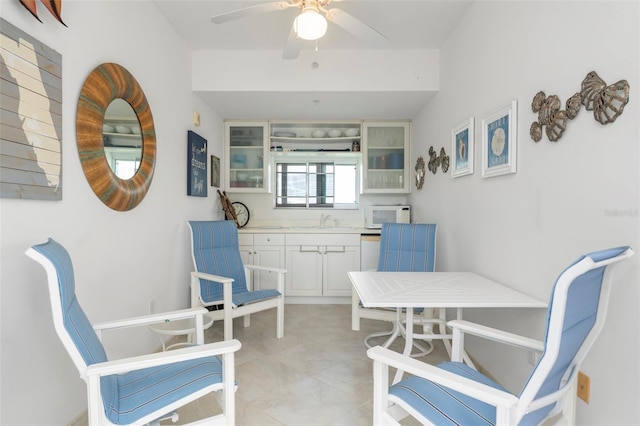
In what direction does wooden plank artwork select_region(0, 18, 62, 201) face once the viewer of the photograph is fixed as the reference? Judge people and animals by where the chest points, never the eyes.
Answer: facing the viewer and to the right of the viewer

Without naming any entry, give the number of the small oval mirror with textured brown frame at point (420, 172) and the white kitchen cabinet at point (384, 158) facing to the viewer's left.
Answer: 1

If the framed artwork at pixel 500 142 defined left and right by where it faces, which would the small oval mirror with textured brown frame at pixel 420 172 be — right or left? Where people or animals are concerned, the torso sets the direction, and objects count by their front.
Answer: on its right

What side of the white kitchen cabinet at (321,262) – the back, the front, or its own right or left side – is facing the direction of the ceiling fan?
front

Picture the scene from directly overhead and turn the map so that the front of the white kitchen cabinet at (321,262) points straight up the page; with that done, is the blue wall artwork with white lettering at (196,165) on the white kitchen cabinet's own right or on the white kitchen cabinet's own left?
on the white kitchen cabinet's own right

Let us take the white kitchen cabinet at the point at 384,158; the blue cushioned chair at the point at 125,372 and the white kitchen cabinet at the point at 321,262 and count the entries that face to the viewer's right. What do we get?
1

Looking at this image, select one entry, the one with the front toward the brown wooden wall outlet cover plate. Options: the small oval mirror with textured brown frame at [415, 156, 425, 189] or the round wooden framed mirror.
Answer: the round wooden framed mirror

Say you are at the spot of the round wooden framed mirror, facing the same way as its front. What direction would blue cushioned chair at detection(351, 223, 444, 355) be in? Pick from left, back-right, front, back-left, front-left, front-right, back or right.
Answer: front-left

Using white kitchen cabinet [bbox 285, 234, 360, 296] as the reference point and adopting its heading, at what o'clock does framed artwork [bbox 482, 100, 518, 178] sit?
The framed artwork is roughly at 11 o'clock from the white kitchen cabinet.

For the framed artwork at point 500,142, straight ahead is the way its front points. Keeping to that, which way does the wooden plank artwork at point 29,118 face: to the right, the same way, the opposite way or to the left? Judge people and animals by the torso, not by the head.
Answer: the opposite way

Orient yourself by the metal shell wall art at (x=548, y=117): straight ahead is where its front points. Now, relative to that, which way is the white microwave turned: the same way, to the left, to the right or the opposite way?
to the left

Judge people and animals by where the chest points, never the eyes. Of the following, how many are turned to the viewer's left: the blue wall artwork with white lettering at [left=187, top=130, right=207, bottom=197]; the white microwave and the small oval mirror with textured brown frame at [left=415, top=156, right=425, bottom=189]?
1

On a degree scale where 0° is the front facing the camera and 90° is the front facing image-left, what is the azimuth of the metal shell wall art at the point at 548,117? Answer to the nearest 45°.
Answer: approximately 45°

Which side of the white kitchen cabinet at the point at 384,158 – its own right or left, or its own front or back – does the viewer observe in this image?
front

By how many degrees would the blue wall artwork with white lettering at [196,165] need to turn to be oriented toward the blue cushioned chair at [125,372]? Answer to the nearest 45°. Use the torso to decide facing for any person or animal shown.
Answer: approximately 45° to its right

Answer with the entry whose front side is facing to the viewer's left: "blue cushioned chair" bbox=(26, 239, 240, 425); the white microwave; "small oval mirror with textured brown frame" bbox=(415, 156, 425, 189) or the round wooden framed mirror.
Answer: the small oval mirror with textured brown frame

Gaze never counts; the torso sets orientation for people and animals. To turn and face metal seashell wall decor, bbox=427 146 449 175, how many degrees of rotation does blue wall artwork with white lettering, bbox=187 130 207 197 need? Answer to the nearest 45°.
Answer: approximately 45° to its left

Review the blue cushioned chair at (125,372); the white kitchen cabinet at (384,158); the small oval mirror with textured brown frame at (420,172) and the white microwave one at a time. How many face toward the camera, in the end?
2

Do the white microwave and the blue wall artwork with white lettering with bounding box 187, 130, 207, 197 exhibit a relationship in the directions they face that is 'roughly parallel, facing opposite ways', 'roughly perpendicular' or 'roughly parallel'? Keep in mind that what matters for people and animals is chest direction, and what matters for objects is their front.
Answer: roughly perpendicular
